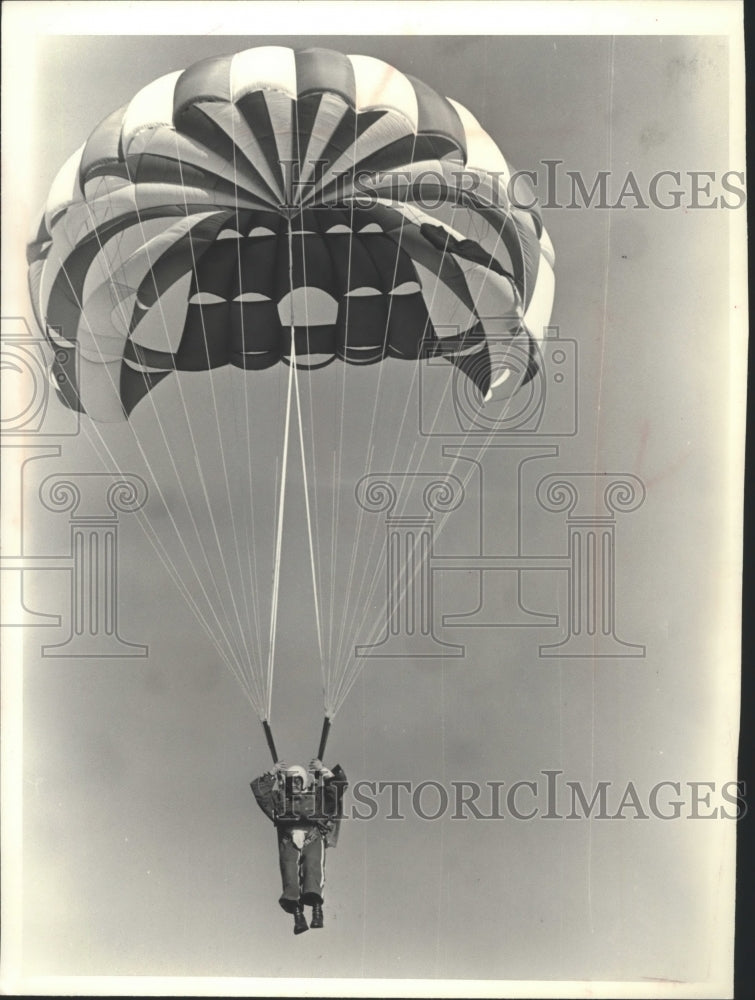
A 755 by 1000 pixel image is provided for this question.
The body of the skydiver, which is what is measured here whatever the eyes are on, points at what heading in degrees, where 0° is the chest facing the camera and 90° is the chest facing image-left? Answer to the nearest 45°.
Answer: approximately 0°
